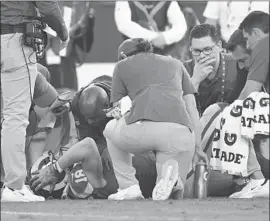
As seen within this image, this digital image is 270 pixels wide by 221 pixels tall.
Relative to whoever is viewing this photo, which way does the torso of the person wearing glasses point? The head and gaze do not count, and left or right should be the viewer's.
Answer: facing the viewer and to the left of the viewer

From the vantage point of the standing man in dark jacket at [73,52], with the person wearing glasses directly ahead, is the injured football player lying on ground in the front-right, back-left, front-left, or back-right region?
front-right

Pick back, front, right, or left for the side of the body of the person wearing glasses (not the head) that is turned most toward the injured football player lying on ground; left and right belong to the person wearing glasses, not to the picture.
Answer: front

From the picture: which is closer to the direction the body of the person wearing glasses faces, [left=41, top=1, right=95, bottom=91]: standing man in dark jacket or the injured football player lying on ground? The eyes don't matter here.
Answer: the injured football player lying on ground

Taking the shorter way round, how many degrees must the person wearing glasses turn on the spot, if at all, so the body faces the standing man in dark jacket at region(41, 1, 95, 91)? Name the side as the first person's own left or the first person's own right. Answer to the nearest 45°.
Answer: approximately 90° to the first person's own right

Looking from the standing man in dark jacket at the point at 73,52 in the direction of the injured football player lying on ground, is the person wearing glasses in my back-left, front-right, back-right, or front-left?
front-left
